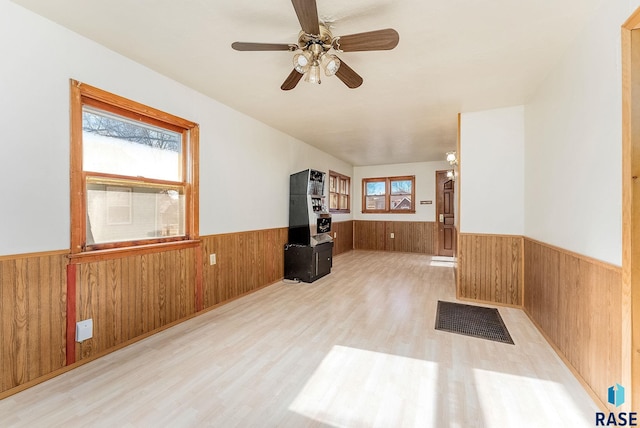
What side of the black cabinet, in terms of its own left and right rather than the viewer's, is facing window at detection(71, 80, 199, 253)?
right

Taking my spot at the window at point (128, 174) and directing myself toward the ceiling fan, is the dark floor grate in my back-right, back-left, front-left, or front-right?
front-left

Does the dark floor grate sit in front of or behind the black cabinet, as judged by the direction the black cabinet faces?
in front

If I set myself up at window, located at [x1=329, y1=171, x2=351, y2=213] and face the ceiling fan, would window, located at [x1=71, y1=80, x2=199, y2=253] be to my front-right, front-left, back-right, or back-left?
front-right

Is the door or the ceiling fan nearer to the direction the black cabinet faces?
the ceiling fan

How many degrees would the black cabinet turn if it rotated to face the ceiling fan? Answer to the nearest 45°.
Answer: approximately 45° to its right

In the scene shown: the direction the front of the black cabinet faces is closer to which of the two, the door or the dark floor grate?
the dark floor grate

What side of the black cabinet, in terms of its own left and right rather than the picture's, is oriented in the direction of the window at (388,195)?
left

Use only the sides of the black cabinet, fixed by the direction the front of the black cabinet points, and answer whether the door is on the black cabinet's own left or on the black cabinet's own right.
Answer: on the black cabinet's own left

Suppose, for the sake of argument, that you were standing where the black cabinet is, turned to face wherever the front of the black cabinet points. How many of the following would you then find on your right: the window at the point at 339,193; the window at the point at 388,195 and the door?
0

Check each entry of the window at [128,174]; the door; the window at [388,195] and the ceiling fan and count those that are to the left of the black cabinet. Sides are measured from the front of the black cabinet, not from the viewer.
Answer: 2

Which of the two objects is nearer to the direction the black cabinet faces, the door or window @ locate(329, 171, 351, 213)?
the door

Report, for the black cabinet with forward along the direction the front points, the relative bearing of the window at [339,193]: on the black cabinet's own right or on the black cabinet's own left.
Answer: on the black cabinet's own left
